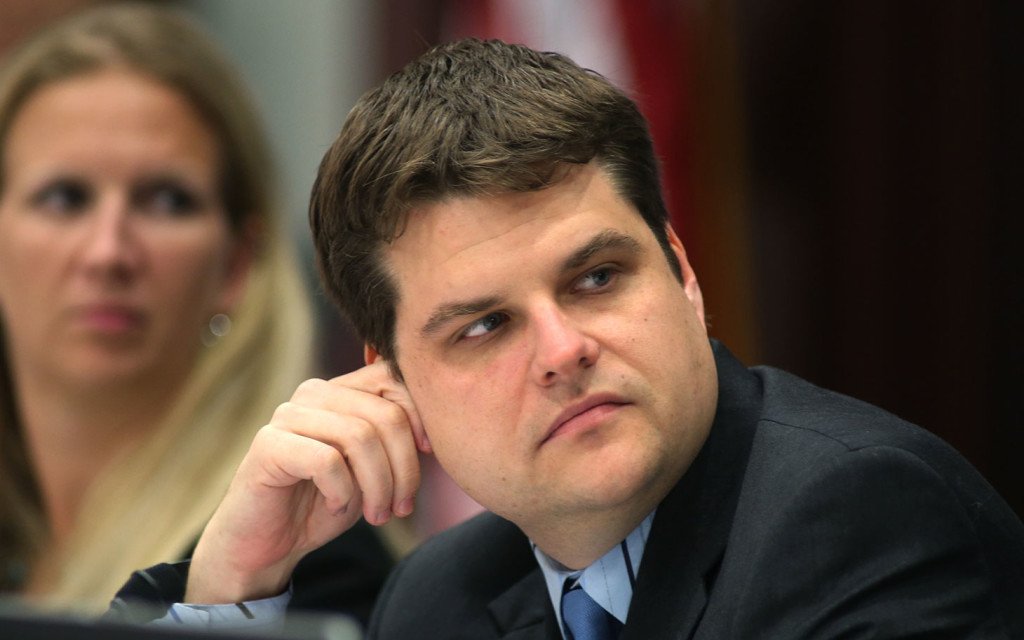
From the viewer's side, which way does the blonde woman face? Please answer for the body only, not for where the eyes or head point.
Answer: toward the camera

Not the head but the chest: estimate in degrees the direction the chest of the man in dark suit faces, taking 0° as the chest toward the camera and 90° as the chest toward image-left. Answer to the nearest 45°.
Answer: approximately 45°

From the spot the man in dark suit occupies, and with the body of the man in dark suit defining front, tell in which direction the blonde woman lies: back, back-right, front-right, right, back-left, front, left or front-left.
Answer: right

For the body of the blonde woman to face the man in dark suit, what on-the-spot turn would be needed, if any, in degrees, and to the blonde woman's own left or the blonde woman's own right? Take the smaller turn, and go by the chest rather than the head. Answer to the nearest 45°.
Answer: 0° — they already face them

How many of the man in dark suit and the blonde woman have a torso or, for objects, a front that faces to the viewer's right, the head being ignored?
0
